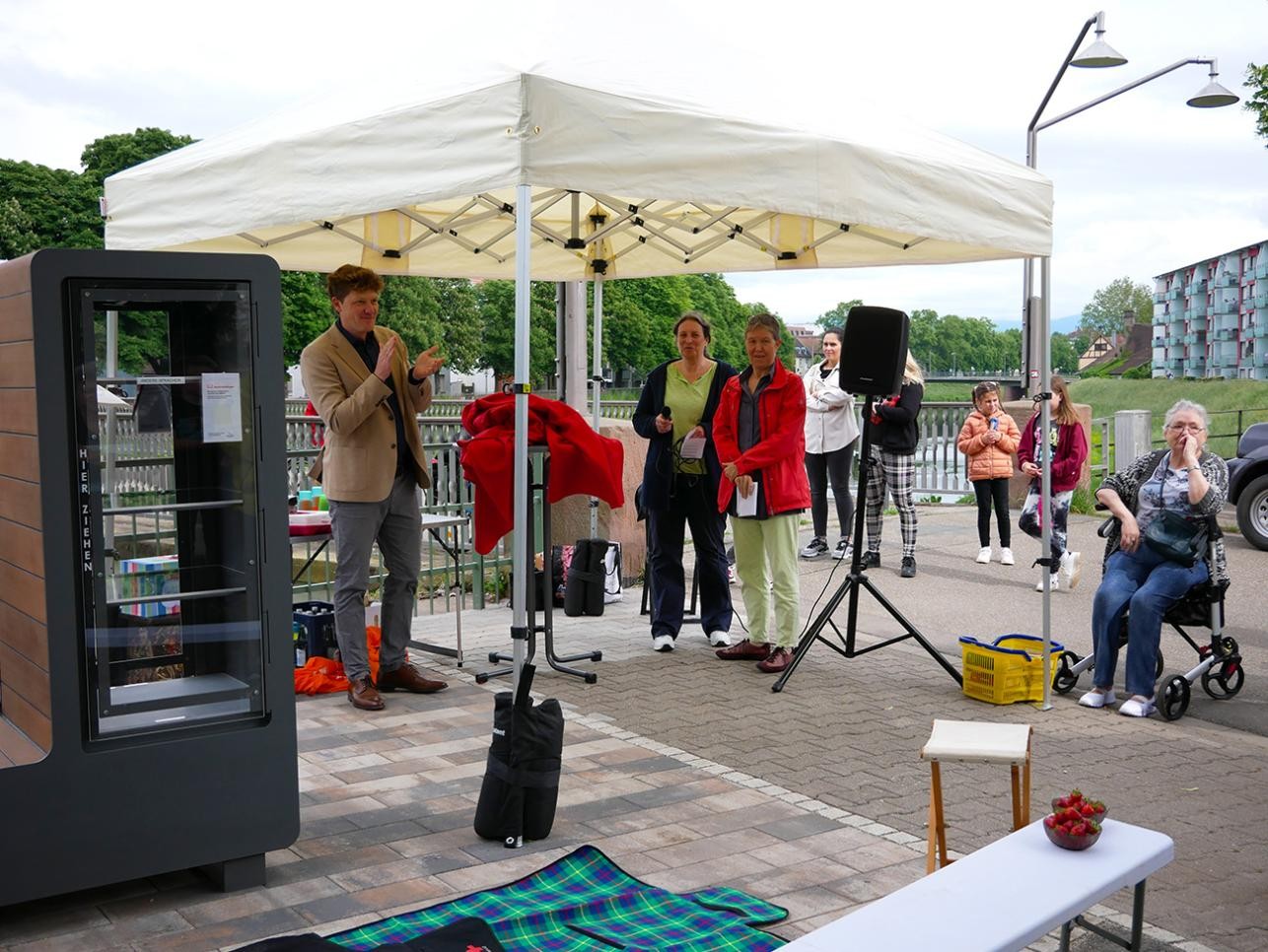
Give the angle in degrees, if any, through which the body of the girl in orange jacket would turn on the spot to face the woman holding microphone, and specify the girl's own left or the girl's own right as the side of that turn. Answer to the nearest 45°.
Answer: approximately 45° to the girl's own right

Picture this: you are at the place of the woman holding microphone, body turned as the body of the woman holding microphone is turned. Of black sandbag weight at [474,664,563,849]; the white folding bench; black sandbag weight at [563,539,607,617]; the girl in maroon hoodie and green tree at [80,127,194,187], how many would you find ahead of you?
2

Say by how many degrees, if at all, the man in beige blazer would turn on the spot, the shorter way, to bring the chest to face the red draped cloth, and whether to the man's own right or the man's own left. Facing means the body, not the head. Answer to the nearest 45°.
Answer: approximately 90° to the man's own left
